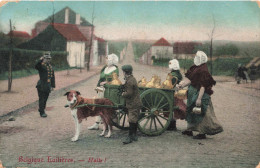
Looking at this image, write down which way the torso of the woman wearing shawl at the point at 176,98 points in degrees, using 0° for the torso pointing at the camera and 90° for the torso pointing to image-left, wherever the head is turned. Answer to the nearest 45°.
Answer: approximately 90°
